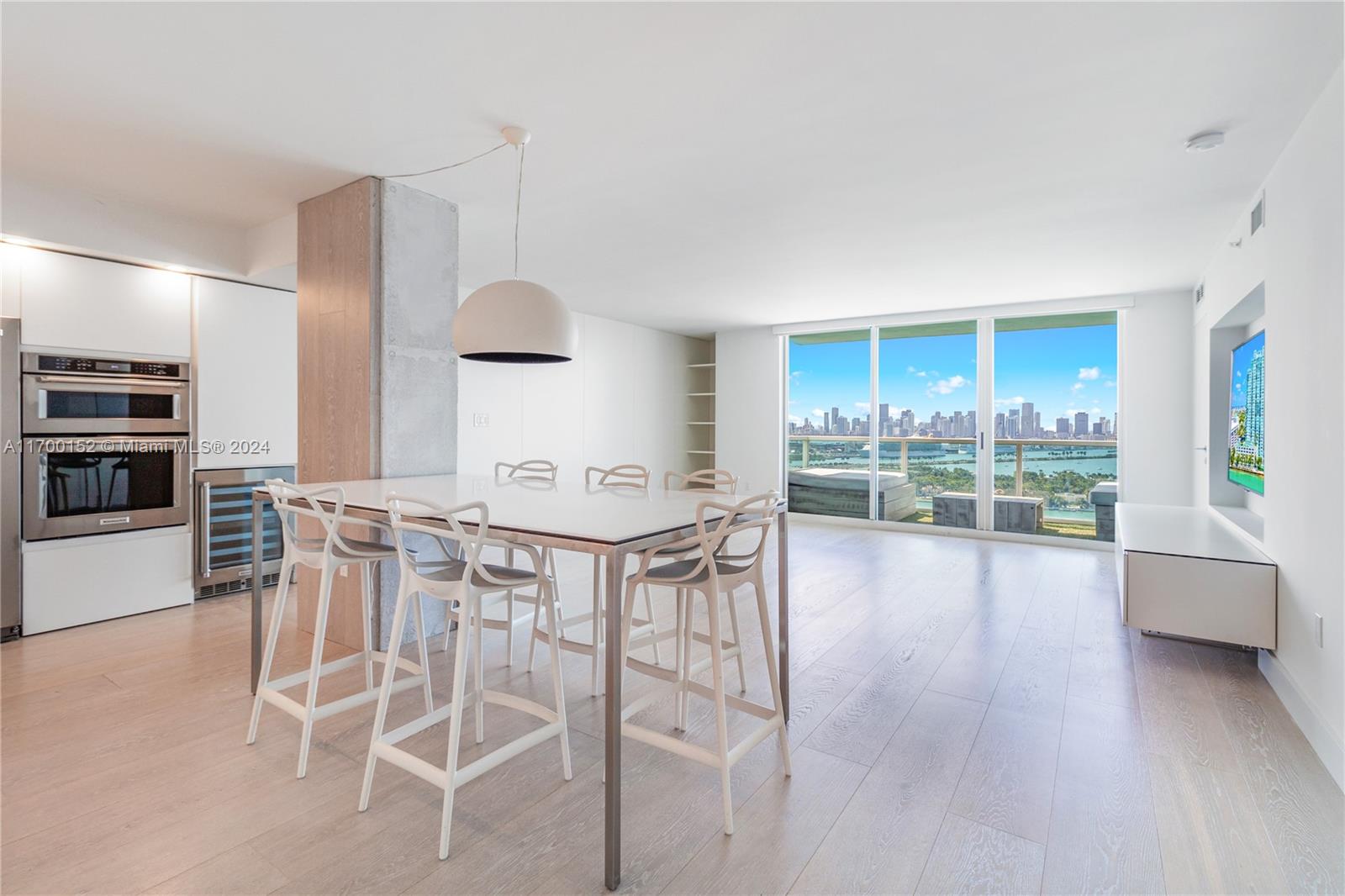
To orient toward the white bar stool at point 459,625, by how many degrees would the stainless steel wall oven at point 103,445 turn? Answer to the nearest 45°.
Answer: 0° — it already faces it

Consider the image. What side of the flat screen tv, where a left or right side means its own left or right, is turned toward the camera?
left

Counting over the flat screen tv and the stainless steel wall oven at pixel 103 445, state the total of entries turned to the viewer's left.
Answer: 1

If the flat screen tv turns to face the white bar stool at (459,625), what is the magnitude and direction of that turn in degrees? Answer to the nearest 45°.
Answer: approximately 45° to its left

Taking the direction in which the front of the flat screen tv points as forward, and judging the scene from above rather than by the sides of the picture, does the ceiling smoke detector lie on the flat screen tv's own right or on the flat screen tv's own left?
on the flat screen tv's own left

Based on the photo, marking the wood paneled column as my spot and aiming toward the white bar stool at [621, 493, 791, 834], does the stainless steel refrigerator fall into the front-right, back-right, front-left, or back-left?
back-right

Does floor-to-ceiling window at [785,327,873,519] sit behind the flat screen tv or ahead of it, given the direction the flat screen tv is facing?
ahead

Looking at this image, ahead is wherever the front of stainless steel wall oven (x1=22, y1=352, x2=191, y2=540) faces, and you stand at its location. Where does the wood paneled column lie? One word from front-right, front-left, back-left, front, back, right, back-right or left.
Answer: front-left

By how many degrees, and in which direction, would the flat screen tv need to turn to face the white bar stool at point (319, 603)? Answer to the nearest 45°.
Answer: approximately 45° to its left

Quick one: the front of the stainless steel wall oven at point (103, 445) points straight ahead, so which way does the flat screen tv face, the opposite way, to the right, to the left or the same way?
the opposite way
